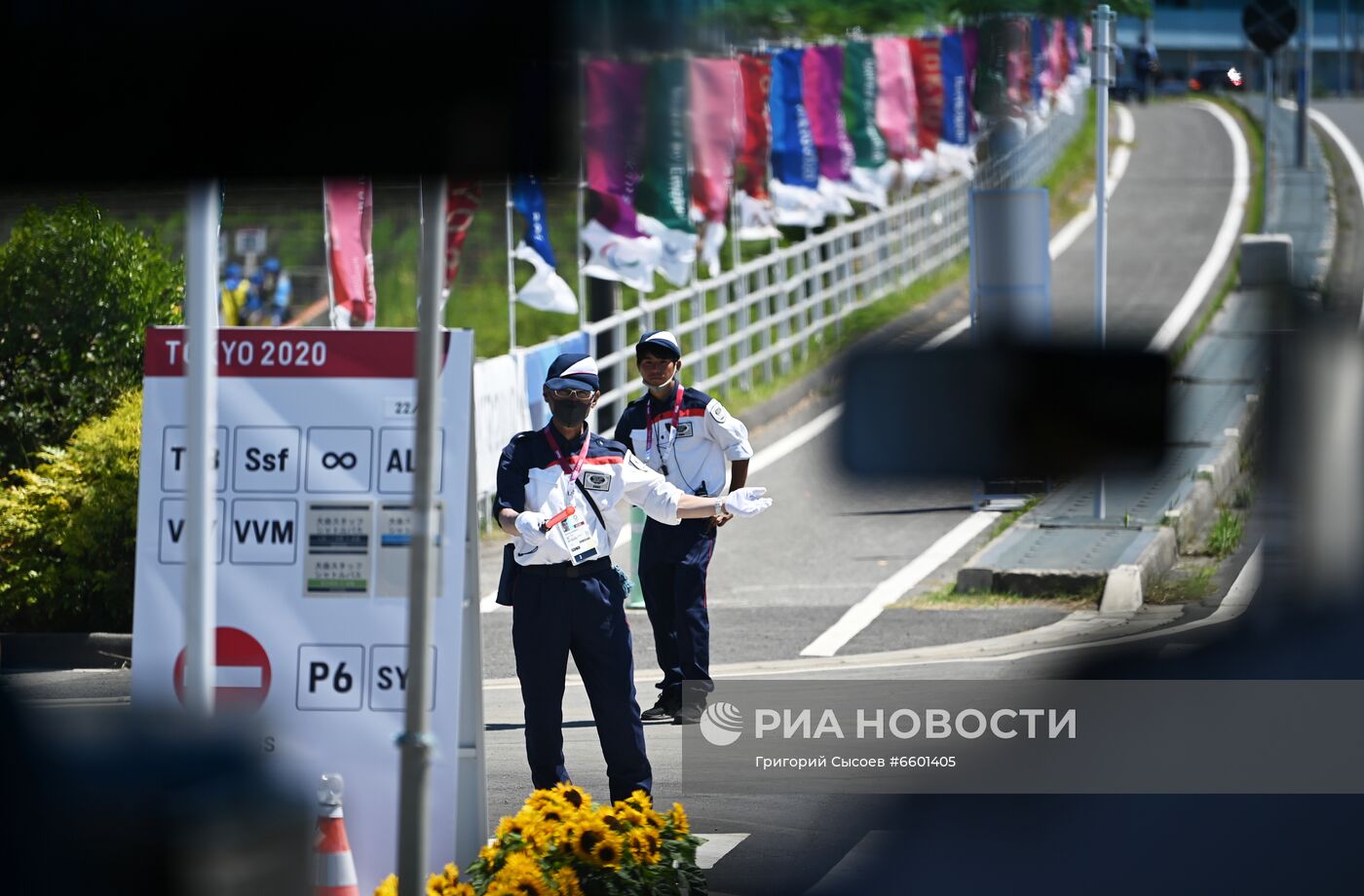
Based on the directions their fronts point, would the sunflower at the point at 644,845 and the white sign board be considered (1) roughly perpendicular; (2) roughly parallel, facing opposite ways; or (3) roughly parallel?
roughly parallel

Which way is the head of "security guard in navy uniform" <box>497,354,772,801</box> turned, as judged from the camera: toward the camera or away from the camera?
toward the camera

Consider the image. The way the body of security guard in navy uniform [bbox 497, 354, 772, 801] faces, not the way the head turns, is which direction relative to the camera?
toward the camera

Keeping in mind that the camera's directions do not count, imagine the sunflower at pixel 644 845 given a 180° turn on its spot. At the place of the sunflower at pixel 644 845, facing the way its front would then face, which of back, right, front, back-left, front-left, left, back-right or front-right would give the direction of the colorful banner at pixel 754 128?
front

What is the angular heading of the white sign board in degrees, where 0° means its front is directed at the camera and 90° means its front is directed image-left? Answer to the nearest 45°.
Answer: approximately 0°

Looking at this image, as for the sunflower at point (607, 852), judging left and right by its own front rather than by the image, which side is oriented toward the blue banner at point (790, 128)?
back

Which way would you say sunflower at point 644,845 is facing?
toward the camera

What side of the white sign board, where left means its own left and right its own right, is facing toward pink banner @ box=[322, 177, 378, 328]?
back

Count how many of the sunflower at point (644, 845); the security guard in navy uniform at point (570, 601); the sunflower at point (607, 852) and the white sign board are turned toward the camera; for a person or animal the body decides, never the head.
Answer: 4

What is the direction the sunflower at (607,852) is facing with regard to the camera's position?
facing the viewer

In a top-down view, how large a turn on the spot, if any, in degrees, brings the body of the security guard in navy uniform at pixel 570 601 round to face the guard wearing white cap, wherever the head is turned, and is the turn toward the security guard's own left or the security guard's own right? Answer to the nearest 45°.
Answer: approximately 180°
